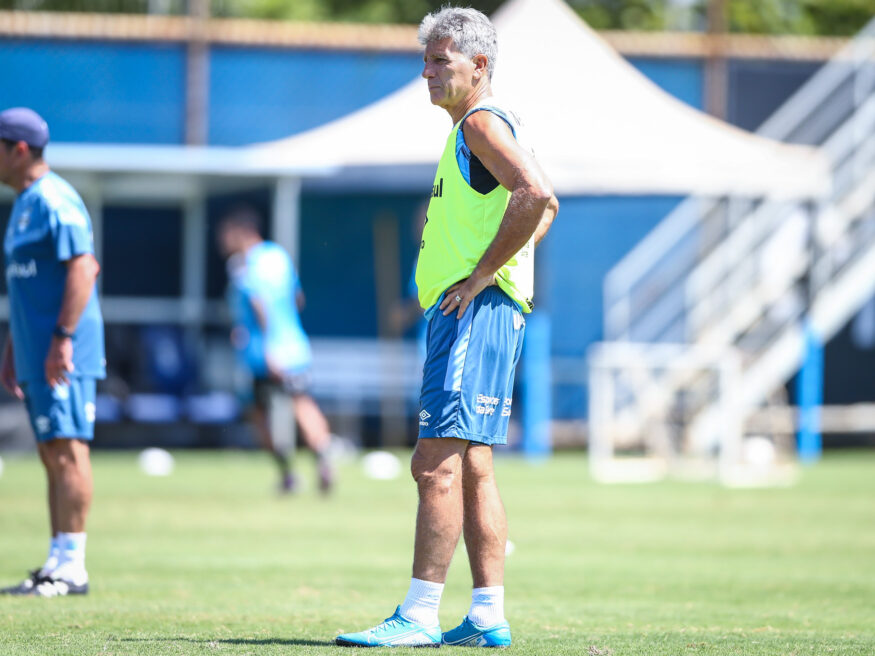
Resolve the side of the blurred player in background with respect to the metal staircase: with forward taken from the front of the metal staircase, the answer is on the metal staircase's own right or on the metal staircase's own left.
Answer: on the metal staircase's own left

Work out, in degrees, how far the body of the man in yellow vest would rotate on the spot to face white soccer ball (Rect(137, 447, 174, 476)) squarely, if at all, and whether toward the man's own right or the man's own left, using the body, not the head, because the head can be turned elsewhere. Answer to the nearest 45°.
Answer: approximately 90° to the man's own right

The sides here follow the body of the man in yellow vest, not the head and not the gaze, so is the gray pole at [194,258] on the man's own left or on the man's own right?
on the man's own right

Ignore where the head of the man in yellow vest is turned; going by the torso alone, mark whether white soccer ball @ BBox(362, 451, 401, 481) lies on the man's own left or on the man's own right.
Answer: on the man's own right

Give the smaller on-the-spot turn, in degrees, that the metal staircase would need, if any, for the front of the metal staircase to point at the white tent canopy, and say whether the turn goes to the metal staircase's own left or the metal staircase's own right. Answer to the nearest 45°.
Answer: approximately 45° to the metal staircase's own left

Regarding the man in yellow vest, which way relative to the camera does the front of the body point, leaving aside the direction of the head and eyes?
to the viewer's left

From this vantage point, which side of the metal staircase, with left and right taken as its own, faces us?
left

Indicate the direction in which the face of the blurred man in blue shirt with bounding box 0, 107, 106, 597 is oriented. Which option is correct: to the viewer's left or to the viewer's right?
to the viewer's left

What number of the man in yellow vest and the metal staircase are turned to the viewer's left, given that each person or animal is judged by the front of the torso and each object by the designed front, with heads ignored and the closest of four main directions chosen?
2
